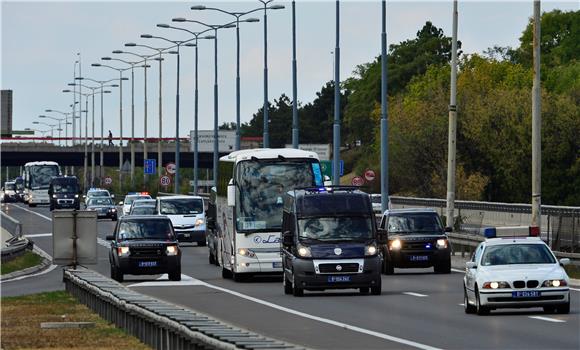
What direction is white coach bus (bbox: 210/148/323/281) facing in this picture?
toward the camera

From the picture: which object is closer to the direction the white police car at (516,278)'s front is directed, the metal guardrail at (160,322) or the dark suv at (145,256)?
the metal guardrail

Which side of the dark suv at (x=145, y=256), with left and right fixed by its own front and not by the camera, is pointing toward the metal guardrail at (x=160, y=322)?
front

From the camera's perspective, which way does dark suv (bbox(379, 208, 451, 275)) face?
toward the camera

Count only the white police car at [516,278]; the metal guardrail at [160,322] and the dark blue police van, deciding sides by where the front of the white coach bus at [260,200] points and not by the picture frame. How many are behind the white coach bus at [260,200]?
0

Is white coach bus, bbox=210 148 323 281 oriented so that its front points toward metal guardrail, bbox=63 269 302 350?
yes

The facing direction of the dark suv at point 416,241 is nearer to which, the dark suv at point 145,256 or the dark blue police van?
the dark blue police van

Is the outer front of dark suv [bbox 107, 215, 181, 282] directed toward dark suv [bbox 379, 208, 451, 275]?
no

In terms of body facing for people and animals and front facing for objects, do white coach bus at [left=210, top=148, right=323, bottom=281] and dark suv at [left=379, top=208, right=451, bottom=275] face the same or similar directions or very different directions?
same or similar directions

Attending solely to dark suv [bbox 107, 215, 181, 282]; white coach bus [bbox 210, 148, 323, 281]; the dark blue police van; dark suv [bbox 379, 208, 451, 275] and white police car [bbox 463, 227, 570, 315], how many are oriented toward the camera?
5

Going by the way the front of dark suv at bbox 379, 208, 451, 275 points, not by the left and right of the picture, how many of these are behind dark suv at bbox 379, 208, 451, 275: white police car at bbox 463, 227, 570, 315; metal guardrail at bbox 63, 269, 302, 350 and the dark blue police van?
0

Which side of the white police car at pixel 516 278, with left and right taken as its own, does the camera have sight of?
front
